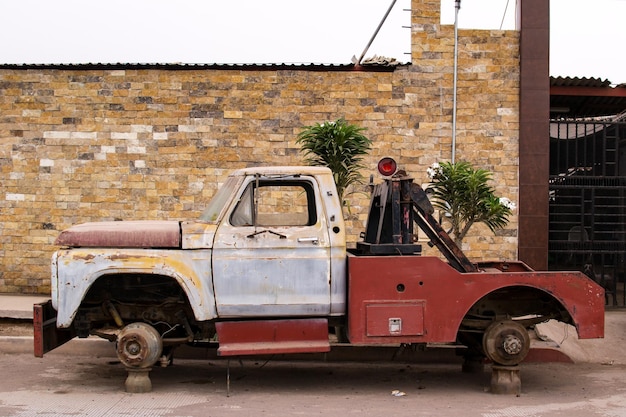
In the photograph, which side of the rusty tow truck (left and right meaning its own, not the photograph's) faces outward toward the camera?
left

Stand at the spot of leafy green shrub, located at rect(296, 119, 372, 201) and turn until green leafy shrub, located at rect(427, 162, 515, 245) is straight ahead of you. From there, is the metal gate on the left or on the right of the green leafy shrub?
left

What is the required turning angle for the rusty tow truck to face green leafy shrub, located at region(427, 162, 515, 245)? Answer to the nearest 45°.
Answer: approximately 135° to its right

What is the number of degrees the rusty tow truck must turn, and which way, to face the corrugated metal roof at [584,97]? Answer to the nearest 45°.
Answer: approximately 135° to its right

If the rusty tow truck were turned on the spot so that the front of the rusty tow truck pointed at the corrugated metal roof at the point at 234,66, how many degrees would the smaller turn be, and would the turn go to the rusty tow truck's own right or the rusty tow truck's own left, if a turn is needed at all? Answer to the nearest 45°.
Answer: approximately 90° to the rusty tow truck's own right

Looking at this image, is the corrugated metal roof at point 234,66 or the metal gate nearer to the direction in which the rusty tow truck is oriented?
the corrugated metal roof
